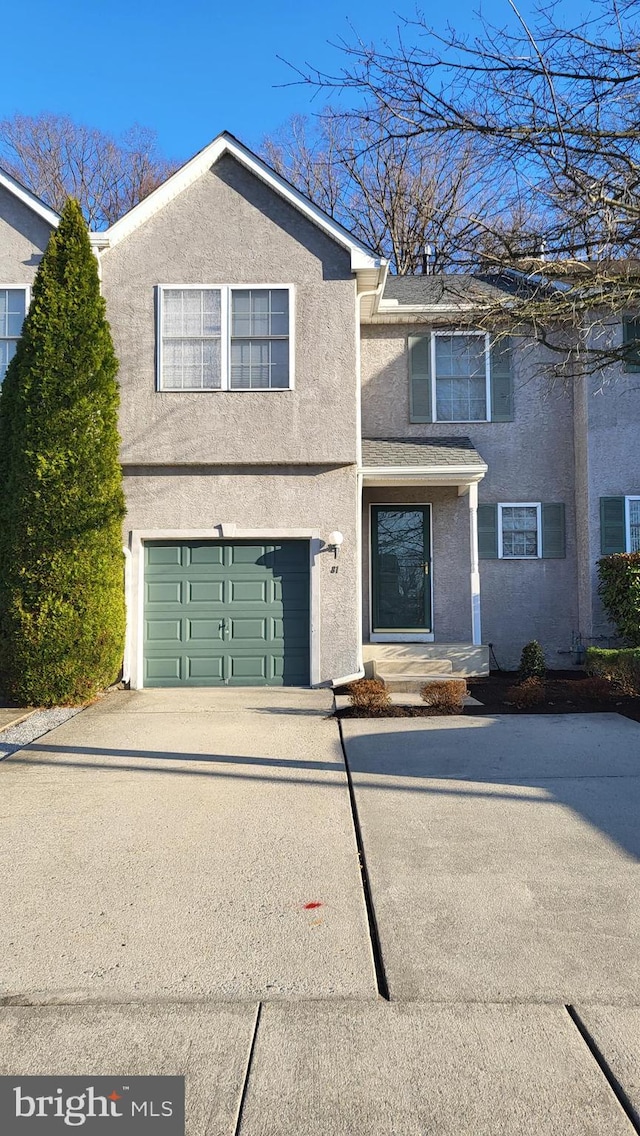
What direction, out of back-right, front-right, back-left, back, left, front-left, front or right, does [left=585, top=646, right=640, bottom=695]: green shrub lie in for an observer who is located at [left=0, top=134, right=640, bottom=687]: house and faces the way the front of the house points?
left

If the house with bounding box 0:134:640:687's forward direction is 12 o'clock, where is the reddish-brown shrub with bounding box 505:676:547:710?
The reddish-brown shrub is roughly at 10 o'clock from the house.

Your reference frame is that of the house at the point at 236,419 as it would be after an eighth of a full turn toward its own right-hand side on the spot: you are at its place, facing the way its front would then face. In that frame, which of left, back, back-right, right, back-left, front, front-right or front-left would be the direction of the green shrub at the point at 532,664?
back-left

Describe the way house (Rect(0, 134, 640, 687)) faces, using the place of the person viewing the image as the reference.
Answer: facing the viewer

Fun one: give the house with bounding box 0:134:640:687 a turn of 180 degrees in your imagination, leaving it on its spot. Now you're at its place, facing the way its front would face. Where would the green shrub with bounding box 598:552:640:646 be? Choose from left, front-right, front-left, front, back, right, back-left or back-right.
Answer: right

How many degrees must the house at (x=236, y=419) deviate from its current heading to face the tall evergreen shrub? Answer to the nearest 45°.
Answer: approximately 45° to its right

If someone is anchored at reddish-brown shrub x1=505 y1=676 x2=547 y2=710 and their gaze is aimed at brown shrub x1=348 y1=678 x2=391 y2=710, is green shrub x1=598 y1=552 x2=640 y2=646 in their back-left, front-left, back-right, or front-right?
back-right
